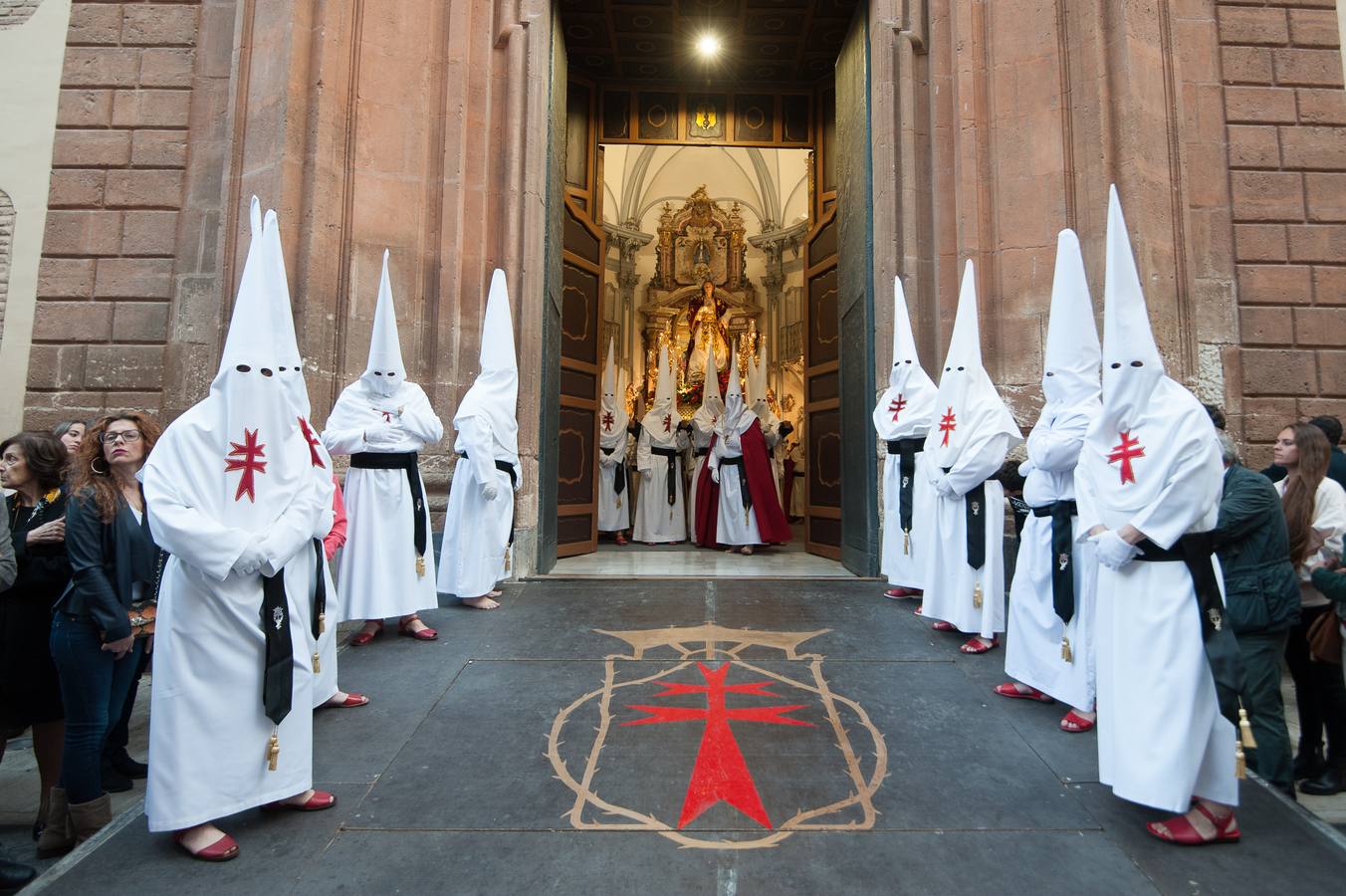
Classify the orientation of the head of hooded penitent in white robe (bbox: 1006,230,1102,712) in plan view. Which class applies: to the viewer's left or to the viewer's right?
to the viewer's left

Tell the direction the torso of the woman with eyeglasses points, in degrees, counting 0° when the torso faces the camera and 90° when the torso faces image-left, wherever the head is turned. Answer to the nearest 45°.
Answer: approximately 315°

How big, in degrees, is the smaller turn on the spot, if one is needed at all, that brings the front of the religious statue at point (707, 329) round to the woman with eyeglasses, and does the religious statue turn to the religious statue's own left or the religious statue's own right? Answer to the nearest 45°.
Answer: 0° — it already faces them

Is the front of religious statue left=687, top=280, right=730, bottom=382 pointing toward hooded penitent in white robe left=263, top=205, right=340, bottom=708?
yes

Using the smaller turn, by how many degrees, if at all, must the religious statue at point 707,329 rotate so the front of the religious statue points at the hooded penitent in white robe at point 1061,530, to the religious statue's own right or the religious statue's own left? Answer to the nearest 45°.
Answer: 0° — it already faces them

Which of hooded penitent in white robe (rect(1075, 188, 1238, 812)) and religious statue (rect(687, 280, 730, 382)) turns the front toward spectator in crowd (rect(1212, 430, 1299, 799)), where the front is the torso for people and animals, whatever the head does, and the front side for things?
the religious statue

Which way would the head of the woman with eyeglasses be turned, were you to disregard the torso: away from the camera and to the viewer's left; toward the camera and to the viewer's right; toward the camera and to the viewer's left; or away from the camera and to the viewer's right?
toward the camera and to the viewer's right

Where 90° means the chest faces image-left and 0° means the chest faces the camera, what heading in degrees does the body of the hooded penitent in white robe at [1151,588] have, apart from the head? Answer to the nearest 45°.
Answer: approximately 45°

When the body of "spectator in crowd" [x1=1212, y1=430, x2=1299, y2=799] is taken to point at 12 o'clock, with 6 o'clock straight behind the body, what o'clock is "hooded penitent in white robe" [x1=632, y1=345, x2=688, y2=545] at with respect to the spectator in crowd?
The hooded penitent in white robe is roughly at 1 o'clock from the spectator in crowd.
